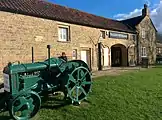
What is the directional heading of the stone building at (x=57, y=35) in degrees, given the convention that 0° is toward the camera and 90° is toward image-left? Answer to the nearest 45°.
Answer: approximately 315°

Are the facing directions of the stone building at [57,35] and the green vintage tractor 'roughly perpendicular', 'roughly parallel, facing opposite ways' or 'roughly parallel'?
roughly perpendicular

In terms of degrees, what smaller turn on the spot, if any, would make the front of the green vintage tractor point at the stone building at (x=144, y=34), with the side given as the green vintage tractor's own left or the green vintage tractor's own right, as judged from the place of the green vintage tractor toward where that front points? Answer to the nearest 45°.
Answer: approximately 180°

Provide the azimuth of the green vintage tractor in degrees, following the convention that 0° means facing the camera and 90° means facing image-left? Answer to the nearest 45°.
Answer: approximately 45°

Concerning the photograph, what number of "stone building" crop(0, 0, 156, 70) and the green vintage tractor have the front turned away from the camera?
0
